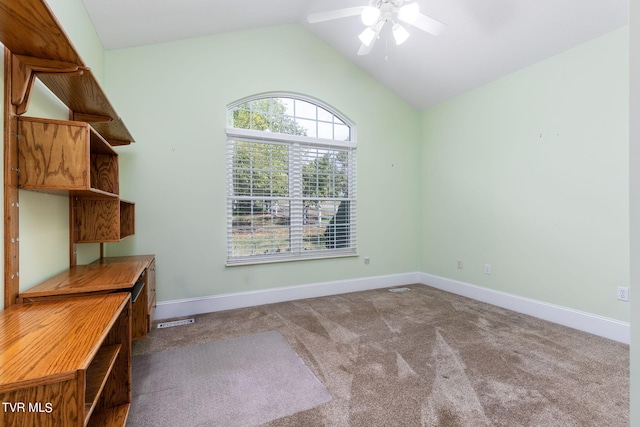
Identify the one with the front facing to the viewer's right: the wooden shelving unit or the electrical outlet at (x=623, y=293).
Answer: the wooden shelving unit

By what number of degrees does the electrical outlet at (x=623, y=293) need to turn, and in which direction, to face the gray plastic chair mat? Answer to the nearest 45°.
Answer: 0° — it already faces it

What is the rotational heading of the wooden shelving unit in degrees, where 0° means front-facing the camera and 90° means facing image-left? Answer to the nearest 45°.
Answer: approximately 270°

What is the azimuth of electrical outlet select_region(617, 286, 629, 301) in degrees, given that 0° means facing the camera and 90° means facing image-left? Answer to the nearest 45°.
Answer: approximately 45°

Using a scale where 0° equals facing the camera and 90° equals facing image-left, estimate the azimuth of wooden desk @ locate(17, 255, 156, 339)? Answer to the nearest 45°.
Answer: approximately 270°

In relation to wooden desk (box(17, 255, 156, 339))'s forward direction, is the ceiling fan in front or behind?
in front

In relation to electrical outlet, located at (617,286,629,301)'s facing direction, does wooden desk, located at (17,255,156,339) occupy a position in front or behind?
in front

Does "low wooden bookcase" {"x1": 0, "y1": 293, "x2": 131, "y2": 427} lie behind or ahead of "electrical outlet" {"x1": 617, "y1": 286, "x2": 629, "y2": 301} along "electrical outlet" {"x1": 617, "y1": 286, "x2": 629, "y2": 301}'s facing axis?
ahead

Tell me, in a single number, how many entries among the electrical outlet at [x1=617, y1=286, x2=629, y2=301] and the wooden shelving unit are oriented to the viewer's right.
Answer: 1
